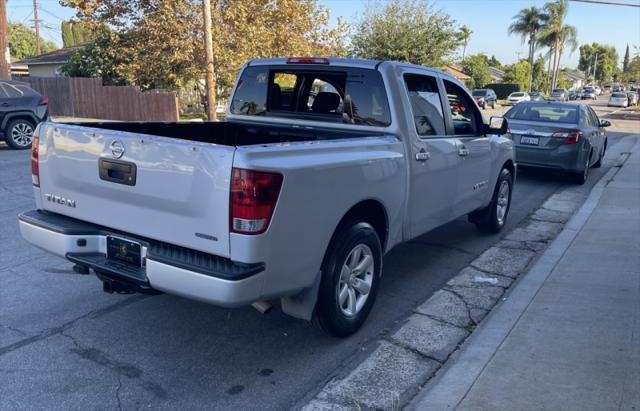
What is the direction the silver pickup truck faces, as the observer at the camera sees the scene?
facing away from the viewer and to the right of the viewer

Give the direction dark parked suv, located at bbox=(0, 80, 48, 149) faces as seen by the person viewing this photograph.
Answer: facing to the left of the viewer

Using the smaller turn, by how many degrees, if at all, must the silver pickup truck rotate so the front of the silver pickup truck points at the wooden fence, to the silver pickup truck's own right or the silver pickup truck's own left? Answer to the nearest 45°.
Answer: approximately 45° to the silver pickup truck's own left

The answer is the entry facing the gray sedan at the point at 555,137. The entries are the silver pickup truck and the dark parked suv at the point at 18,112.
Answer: the silver pickup truck

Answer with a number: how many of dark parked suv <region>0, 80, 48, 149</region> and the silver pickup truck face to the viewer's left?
1

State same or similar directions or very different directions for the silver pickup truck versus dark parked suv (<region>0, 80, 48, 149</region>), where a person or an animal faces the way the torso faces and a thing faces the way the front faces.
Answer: very different directions

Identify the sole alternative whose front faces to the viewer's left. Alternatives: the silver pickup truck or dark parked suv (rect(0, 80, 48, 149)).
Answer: the dark parked suv

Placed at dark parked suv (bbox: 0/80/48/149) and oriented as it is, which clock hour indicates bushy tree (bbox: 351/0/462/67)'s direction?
The bushy tree is roughly at 5 o'clock from the dark parked suv.

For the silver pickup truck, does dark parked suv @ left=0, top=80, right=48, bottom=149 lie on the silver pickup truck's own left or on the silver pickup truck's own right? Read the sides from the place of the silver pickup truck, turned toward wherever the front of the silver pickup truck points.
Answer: on the silver pickup truck's own left

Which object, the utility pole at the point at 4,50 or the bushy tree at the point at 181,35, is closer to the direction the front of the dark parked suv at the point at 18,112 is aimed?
the utility pole

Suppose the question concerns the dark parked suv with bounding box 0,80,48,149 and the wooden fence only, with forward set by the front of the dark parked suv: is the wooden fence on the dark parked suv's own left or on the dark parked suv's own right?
on the dark parked suv's own right

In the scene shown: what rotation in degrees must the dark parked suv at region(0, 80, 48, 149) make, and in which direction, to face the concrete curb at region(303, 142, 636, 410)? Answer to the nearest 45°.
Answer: approximately 90° to its left
